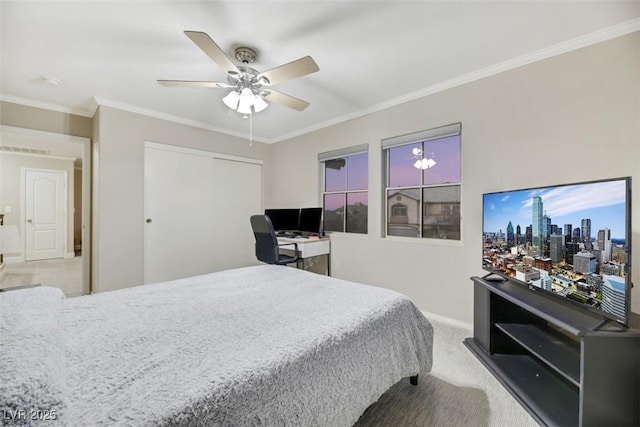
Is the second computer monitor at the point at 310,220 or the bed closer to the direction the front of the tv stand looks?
the bed

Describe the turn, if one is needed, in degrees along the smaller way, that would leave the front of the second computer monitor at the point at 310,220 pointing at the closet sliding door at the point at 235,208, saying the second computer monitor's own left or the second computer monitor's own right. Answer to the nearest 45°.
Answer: approximately 45° to the second computer monitor's own right

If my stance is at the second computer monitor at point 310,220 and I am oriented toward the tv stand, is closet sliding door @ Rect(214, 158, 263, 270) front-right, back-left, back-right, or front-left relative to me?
back-right

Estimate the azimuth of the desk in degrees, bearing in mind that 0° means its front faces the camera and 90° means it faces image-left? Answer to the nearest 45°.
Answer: approximately 45°

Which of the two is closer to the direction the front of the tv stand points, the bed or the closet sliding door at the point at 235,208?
the bed

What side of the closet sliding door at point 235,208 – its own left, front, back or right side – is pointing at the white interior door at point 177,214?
right

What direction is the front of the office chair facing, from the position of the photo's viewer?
facing away from the viewer and to the right of the viewer

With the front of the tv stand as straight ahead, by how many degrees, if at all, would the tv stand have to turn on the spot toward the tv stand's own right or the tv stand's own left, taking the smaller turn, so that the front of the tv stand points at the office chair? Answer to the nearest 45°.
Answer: approximately 45° to the tv stand's own right

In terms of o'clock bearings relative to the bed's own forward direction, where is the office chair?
The office chair is roughly at 11 o'clock from the bed.
